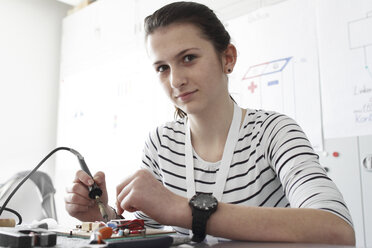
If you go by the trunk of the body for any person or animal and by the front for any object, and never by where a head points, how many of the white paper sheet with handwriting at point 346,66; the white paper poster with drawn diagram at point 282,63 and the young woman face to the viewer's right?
0

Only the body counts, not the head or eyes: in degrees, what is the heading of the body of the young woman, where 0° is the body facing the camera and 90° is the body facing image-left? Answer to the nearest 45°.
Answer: approximately 45°

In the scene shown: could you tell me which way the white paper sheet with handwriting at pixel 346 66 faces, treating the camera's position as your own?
facing the viewer and to the left of the viewer

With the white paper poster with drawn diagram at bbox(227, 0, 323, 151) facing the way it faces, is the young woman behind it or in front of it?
in front

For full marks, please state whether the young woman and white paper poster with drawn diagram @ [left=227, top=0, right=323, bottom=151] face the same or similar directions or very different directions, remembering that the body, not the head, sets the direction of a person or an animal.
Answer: same or similar directions

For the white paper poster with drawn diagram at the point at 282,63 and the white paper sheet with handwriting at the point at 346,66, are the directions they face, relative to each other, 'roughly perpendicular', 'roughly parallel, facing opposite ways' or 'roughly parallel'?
roughly parallel

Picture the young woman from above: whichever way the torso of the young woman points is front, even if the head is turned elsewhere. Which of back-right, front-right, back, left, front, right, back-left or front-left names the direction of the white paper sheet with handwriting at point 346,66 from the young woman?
back

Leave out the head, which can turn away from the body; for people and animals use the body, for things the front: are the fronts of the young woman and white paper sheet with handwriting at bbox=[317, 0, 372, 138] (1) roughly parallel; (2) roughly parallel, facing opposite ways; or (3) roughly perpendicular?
roughly parallel
